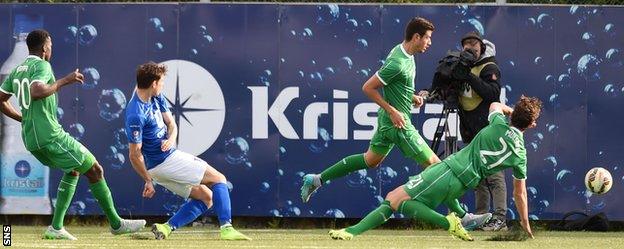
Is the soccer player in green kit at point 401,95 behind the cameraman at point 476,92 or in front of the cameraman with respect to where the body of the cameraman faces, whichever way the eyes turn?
in front

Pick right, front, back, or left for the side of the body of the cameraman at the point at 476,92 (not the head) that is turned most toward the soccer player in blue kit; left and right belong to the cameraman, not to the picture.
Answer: front

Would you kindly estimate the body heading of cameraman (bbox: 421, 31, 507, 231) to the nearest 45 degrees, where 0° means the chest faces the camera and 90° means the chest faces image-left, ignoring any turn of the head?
approximately 45°

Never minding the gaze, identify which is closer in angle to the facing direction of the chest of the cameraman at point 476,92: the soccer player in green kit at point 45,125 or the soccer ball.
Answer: the soccer player in green kit
